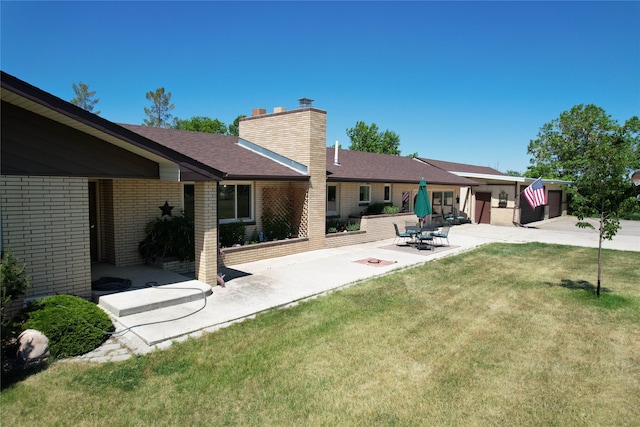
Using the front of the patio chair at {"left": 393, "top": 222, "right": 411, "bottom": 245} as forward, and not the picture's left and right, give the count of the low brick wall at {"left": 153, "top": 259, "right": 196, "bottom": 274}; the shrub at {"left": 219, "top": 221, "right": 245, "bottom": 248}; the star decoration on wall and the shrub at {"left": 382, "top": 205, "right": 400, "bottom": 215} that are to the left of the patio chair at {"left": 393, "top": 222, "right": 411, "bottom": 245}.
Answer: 1

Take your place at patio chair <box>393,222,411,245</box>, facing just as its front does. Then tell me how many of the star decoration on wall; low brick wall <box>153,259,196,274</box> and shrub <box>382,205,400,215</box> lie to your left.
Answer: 1

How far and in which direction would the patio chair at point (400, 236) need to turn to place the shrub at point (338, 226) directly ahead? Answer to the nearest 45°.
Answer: approximately 180°

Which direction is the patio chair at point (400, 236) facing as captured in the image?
to the viewer's right

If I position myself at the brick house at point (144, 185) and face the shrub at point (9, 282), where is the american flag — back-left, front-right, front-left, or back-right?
back-left

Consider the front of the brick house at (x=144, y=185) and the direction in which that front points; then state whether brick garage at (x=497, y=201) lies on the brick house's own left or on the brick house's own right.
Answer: on the brick house's own left

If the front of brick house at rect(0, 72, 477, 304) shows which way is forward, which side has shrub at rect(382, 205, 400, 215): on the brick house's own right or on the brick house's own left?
on the brick house's own left

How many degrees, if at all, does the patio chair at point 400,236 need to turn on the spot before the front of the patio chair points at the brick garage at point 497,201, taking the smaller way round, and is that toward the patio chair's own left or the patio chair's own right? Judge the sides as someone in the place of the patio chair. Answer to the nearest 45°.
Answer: approximately 45° to the patio chair's own left

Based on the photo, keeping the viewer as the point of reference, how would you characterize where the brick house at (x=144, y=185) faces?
facing the viewer and to the right of the viewer

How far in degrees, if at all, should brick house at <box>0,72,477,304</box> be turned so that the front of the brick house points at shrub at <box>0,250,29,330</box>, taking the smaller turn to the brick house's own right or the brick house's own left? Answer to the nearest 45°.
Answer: approximately 45° to the brick house's own right

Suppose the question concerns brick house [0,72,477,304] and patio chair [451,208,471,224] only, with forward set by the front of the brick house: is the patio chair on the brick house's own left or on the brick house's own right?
on the brick house's own left

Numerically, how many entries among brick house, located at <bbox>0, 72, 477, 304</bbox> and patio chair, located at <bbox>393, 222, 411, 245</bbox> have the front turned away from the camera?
0

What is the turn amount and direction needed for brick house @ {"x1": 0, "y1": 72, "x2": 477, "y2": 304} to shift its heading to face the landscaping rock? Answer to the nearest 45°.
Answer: approximately 45° to its right

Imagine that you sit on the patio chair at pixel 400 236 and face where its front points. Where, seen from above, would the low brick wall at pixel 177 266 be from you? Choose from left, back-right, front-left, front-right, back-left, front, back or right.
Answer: back-right

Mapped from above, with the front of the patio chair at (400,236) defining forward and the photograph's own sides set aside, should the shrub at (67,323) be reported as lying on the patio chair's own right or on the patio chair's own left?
on the patio chair's own right
